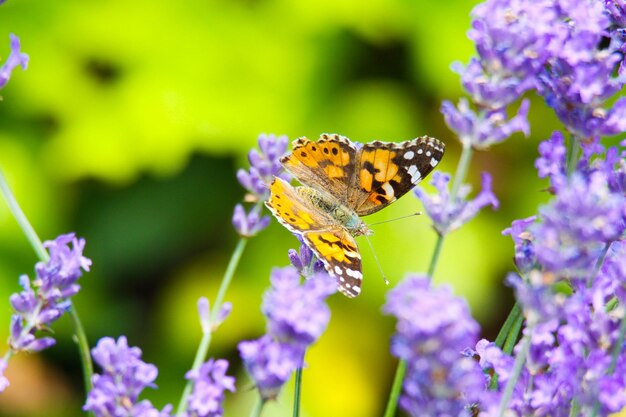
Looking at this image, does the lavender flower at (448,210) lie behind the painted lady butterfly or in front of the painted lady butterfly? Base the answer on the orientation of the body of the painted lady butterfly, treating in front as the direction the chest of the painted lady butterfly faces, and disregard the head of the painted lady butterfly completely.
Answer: in front

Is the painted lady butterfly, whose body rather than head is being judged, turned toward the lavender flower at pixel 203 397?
no

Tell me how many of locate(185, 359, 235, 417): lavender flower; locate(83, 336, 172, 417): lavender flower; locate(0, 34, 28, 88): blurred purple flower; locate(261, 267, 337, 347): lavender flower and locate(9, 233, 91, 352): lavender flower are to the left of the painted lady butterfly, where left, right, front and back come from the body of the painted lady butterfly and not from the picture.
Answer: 0

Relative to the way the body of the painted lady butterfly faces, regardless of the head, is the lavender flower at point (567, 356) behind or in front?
in front

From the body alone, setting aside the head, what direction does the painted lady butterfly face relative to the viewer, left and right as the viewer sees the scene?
facing the viewer and to the right of the viewer
